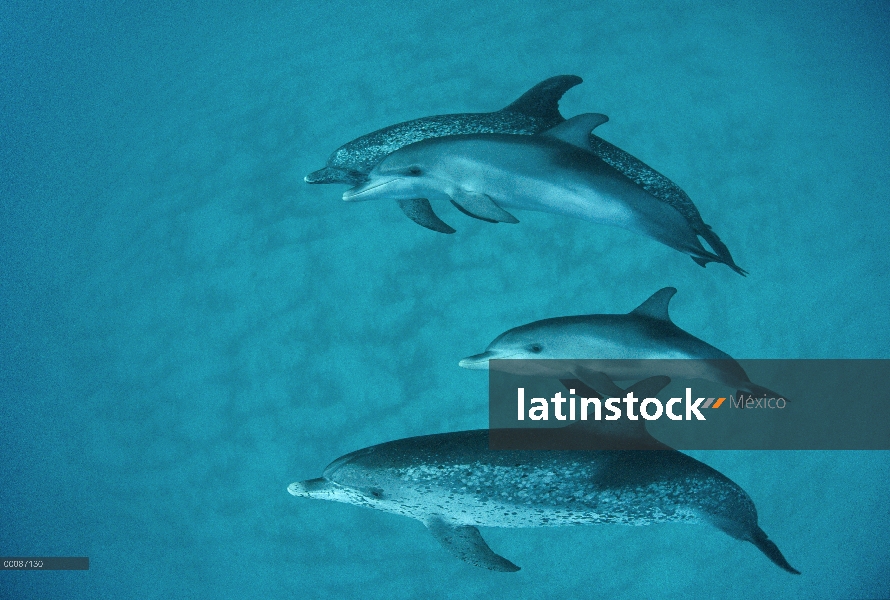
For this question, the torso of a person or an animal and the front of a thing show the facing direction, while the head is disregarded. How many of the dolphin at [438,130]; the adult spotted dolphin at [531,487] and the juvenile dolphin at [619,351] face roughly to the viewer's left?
3

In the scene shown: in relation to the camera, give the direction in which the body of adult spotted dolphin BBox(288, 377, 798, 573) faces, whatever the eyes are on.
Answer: to the viewer's left

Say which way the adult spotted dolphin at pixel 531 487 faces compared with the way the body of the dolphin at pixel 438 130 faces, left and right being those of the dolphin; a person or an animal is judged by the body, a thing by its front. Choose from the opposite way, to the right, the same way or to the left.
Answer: the same way

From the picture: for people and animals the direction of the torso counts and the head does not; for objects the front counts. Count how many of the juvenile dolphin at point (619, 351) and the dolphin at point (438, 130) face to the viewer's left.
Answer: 2

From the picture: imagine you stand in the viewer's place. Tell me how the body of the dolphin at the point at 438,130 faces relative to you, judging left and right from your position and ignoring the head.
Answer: facing to the left of the viewer

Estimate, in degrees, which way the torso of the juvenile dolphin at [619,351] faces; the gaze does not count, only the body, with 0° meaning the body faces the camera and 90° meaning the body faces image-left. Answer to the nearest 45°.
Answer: approximately 90°

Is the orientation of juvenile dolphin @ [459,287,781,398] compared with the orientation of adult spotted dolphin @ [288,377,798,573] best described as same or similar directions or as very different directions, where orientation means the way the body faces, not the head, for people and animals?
same or similar directions

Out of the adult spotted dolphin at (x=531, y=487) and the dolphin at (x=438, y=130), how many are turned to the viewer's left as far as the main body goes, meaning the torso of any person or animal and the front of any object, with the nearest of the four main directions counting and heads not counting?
2

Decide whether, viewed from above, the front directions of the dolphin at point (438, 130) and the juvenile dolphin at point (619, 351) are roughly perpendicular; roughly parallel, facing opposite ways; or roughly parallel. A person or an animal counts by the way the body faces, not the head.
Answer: roughly parallel
